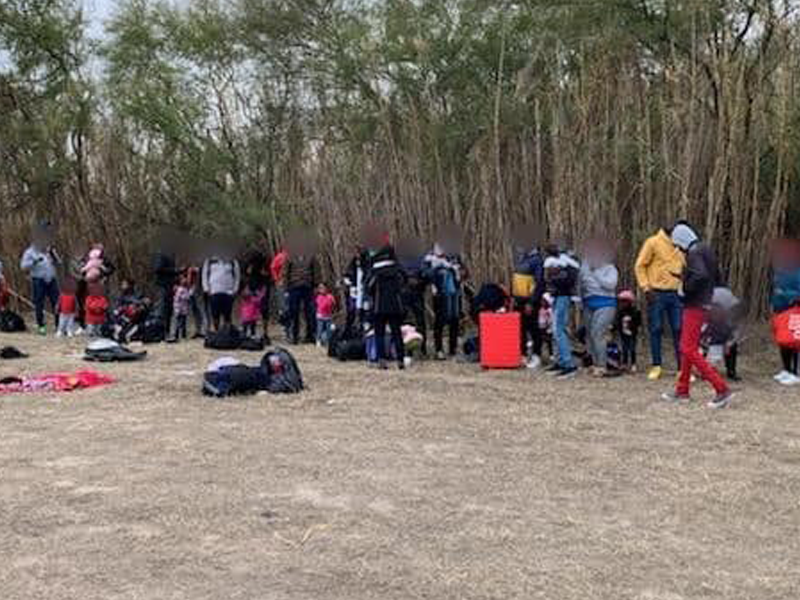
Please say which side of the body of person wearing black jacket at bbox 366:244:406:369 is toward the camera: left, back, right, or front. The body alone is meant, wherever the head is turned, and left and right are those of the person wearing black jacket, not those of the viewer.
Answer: back

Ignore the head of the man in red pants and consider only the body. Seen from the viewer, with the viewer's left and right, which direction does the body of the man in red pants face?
facing to the left of the viewer

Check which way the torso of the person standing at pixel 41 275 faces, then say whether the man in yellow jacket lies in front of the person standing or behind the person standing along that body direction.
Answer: in front

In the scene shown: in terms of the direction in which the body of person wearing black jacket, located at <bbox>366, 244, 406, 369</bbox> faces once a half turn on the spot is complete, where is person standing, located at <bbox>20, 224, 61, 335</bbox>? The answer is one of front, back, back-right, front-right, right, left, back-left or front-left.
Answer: back-right

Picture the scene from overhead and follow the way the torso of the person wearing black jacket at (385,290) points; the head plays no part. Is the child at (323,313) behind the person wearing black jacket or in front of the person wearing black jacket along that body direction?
in front

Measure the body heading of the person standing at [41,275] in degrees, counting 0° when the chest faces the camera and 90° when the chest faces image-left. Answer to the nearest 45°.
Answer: approximately 0°

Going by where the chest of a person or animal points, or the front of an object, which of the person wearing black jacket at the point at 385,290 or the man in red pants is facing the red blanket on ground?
the man in red pants

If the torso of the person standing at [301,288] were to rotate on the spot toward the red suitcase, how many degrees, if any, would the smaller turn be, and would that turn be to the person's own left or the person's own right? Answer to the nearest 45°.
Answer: approximately 45° to the person's own left

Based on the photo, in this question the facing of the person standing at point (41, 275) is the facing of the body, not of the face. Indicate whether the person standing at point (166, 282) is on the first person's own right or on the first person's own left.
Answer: on the first person's own left

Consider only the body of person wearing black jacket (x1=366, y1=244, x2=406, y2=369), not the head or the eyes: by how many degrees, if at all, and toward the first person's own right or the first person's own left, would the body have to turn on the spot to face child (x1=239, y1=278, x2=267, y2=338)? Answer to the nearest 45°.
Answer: approximately 45° to the first person's own left

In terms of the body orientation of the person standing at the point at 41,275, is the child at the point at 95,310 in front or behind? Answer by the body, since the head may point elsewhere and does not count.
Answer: in front

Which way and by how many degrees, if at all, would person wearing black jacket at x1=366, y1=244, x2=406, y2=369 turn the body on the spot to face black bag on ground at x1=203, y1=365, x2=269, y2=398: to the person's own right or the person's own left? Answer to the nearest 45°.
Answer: approximately 135° to the person's own left

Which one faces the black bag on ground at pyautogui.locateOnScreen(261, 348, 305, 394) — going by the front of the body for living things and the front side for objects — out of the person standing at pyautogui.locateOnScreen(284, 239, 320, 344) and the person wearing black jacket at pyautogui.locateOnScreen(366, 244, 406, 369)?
the person standing
